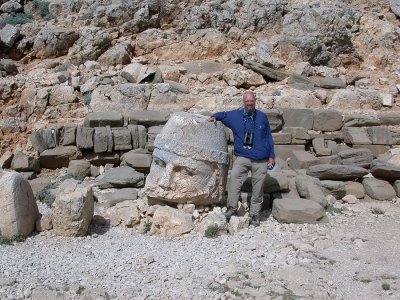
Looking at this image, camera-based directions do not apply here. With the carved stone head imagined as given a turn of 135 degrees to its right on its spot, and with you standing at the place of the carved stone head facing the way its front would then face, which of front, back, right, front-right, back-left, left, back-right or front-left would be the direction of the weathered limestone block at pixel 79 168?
front-left

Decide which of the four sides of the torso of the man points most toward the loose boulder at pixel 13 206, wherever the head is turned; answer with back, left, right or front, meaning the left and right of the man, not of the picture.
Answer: right

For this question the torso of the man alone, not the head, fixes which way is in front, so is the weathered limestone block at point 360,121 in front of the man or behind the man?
behind

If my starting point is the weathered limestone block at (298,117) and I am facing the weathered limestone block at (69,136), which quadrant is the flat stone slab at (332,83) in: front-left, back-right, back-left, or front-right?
back-right

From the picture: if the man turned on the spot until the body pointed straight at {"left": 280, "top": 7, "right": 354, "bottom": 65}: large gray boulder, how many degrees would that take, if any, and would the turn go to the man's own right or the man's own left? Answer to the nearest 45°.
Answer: approximately 180°

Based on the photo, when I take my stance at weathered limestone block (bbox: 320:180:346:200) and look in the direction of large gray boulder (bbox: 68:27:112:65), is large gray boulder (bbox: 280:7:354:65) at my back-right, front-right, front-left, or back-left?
front-right

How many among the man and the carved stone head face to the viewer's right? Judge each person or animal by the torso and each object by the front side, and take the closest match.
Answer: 0

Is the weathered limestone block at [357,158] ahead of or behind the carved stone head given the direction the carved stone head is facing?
behind

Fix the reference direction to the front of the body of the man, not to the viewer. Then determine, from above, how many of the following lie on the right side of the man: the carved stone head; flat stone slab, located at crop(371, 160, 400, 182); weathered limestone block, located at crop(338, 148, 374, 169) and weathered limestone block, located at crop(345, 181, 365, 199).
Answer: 1

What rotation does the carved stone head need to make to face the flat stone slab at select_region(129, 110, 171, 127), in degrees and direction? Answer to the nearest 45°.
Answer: approximately 135° to its right

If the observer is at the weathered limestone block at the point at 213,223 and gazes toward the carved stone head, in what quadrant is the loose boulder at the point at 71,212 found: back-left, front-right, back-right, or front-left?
front-left

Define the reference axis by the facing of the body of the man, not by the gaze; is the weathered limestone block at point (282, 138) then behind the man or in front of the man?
behind

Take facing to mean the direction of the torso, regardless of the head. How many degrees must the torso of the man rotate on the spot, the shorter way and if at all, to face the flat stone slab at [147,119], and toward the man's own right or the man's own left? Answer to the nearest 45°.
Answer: approximately 135° to the man's own right

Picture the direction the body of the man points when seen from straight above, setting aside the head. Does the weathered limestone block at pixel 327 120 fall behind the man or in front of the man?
behind

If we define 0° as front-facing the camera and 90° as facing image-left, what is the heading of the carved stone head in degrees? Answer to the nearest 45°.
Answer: approximately 45°

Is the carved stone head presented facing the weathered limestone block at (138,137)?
no

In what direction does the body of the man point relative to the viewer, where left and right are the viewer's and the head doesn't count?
facing the viewer

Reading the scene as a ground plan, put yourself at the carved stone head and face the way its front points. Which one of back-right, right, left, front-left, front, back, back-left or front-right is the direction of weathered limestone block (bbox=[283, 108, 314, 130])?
back

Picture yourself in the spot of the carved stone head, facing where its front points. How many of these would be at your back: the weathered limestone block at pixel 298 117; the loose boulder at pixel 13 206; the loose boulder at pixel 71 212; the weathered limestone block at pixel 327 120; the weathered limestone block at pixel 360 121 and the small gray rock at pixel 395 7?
4

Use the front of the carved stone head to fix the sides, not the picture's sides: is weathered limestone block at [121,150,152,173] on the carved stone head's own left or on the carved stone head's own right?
on the carved stone head's own right

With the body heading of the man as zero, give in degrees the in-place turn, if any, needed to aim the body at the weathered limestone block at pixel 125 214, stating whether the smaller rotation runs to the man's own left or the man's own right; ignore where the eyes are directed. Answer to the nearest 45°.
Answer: approximately 90° to the man's own right

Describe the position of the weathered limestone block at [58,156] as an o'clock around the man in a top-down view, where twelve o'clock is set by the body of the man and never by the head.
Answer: The weathered limestone block is roughly at 4 o'clock from the man.
